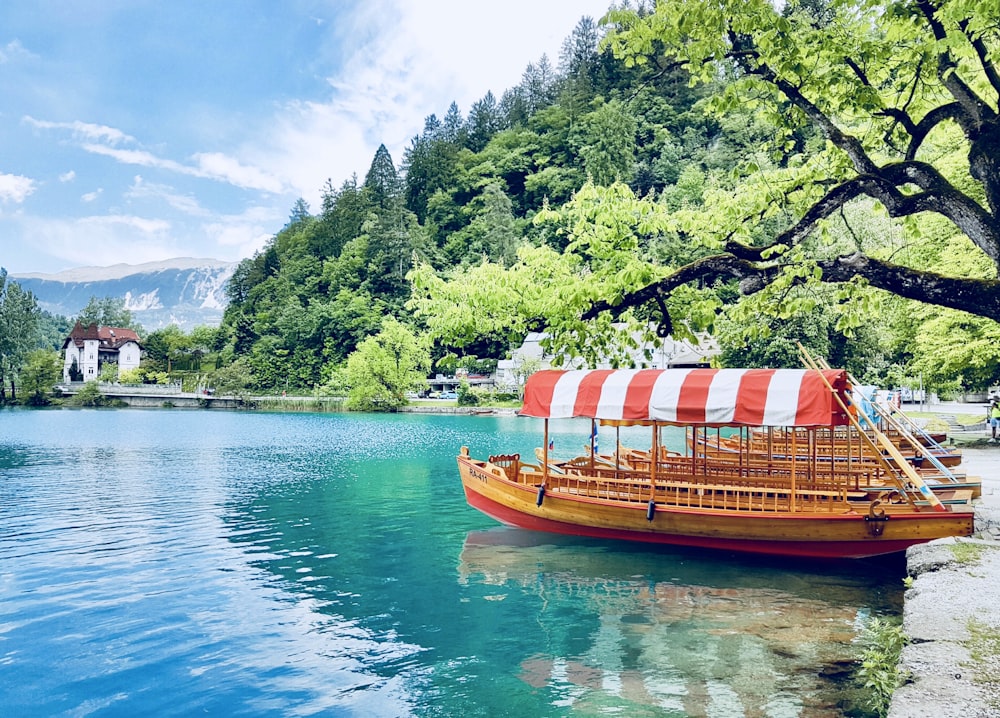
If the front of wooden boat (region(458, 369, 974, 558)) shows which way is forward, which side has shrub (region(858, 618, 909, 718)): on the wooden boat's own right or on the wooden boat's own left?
on the wooden boat's own left

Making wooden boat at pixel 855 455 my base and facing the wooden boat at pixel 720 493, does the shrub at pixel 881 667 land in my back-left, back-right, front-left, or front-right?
front-left

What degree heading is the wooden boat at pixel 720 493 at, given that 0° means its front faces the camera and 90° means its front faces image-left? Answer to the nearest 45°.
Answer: approximately 90°
